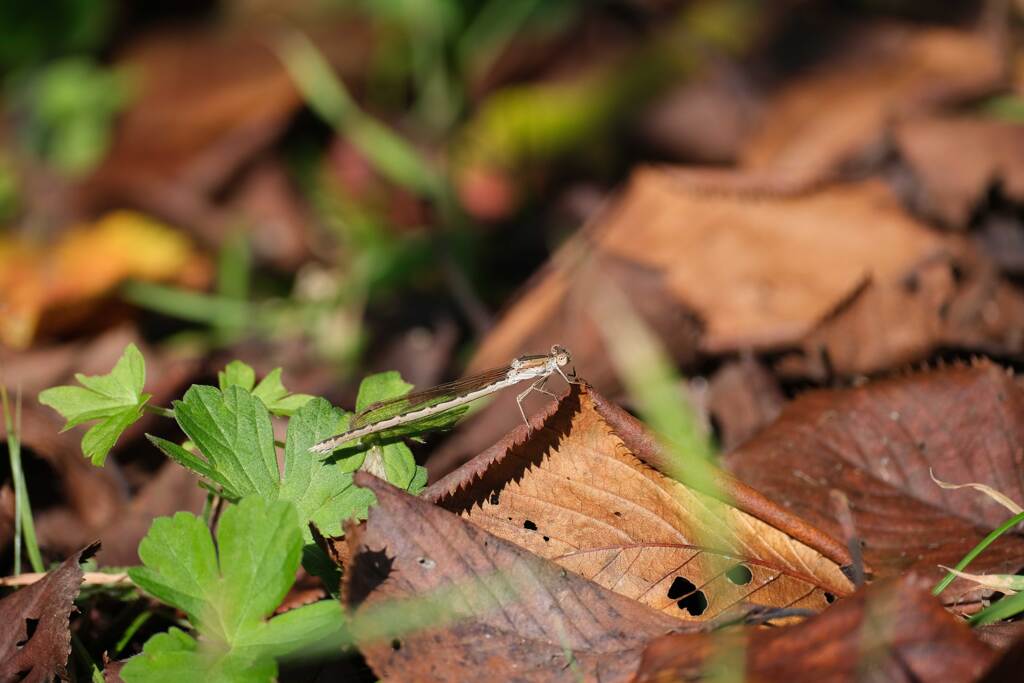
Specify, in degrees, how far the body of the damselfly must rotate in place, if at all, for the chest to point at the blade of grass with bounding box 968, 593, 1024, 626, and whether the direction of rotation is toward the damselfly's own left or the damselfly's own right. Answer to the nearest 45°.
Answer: approximately 45° to the damselfly's own right

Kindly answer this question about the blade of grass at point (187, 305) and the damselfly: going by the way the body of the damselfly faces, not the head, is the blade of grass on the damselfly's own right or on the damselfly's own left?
on the damselfly's own left

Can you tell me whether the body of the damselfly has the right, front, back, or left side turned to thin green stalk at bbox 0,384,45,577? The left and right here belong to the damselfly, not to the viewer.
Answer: back

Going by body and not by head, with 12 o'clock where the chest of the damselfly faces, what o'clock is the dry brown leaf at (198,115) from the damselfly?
The dry brown leaf is roughly at 9 o'clock from the damselfly.

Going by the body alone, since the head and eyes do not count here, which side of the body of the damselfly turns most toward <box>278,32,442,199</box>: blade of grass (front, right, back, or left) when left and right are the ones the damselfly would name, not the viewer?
left

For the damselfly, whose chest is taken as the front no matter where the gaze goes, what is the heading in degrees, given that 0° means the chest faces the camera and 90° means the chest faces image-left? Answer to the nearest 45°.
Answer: approximately 270°
